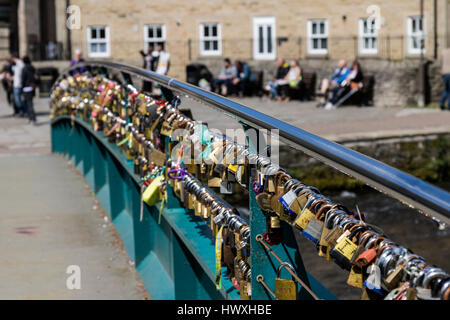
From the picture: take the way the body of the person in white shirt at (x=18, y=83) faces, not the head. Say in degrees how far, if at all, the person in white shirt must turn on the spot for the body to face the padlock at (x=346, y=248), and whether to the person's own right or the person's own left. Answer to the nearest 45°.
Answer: approximately 90° to the person's own left

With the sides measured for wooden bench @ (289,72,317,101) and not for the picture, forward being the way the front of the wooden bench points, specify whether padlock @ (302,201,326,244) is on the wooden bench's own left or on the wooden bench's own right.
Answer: on the wooden bench's own left

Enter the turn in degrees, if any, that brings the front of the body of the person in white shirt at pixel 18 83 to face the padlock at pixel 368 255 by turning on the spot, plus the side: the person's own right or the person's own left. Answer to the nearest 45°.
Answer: approximately 90° to the person's own left

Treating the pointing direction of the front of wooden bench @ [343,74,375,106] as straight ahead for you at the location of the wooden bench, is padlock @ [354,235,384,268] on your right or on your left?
on your left
